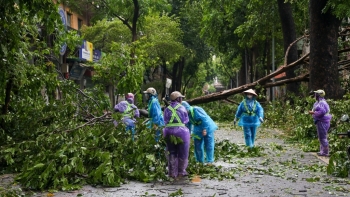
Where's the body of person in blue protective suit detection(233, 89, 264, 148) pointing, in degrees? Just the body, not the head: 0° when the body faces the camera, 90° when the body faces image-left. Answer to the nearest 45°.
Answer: approximately 0°

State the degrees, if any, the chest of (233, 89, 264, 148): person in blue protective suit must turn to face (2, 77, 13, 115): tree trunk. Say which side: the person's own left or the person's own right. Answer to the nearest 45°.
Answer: approximately 45° to the person's own right

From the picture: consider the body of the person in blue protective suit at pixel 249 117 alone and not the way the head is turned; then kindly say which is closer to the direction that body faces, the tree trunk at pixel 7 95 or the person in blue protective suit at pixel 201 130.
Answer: the person in blue protective suit

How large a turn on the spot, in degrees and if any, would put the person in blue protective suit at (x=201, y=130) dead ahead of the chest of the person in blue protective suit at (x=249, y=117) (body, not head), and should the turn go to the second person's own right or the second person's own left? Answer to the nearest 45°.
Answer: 0° — they already face them
